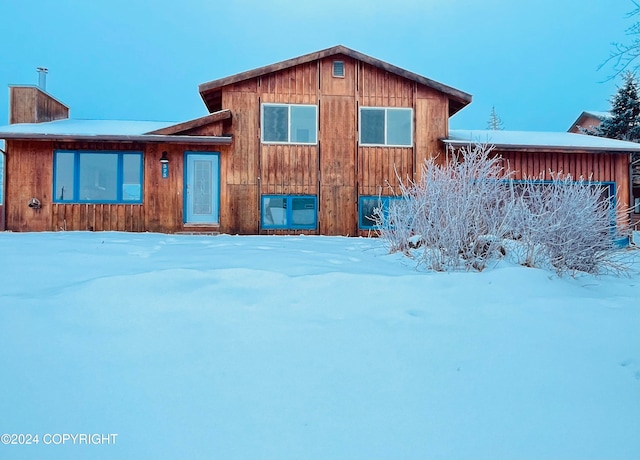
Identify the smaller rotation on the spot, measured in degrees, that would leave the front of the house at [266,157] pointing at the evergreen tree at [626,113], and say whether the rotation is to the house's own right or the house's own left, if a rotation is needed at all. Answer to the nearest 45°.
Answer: approximately 135° to the house's own left

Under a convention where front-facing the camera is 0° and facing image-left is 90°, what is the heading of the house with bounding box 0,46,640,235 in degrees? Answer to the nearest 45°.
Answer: approximately 0°

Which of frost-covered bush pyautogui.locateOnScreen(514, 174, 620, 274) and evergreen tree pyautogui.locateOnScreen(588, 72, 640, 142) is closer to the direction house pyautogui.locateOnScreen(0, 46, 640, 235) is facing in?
the frost-covered bush

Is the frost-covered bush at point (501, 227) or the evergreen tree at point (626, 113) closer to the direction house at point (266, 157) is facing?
the frost-covered bush
